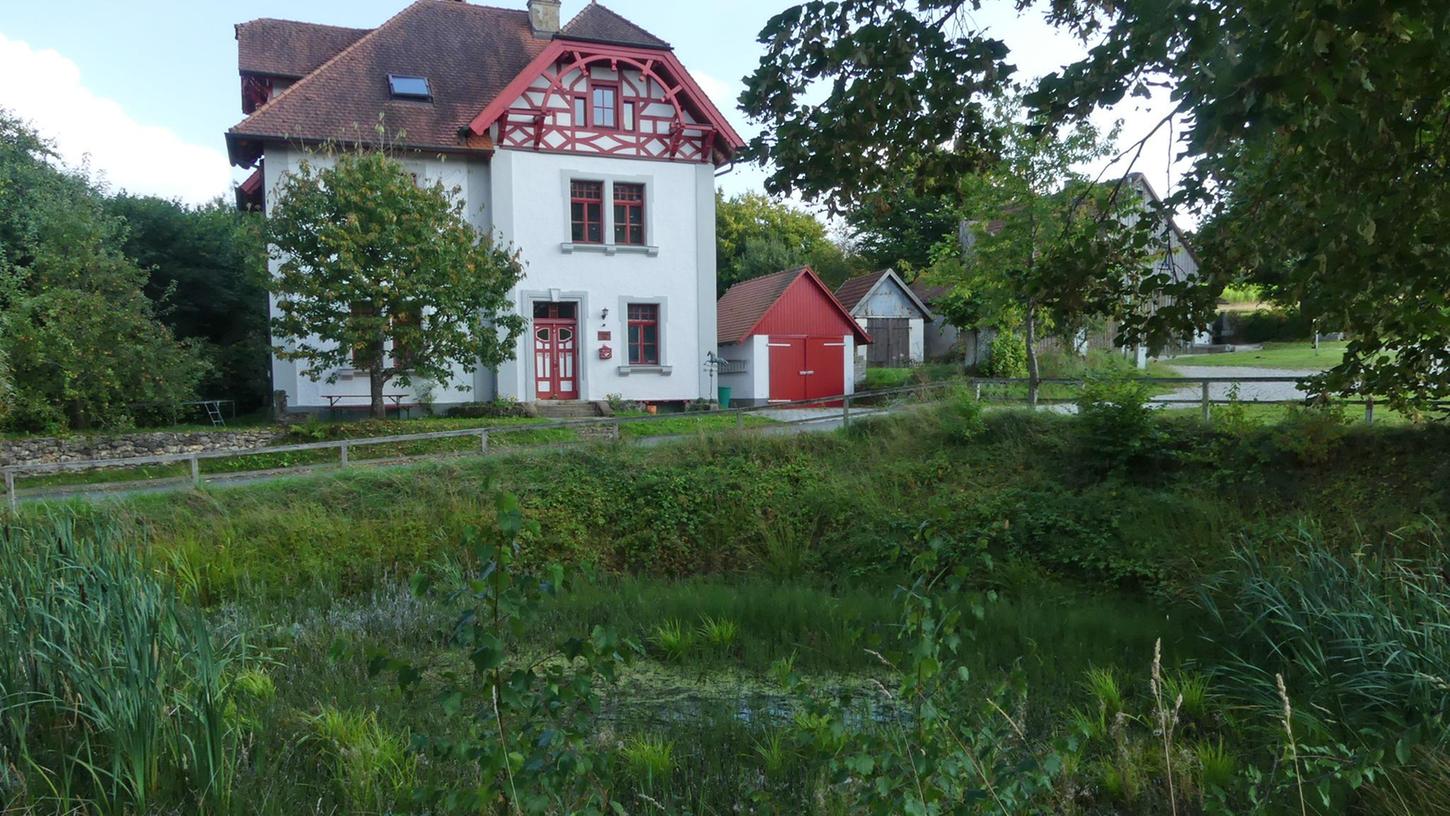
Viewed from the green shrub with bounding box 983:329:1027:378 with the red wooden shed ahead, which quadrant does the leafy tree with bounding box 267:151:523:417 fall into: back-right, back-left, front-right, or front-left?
front-left

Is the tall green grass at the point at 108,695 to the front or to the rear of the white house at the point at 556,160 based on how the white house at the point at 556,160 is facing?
to the front

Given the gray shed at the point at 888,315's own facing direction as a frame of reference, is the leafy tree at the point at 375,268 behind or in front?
in front

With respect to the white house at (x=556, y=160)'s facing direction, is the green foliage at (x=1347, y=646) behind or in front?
in front

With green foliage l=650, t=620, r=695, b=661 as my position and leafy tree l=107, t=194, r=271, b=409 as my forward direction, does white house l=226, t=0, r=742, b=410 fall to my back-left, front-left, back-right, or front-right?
front-right

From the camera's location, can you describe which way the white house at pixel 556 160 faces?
facing the viewer

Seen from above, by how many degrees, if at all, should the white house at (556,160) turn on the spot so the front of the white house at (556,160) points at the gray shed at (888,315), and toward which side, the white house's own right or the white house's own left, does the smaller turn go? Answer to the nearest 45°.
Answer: approximately 135° to the white house's own left

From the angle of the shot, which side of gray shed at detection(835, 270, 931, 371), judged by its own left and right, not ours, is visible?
front

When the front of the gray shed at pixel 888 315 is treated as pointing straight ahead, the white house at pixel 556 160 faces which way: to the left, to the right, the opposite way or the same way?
the same way

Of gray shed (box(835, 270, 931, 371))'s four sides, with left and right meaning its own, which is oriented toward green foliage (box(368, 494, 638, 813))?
front

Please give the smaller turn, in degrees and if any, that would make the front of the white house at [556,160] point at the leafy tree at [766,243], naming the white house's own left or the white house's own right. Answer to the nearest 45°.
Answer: approximately 135° to the white house's own left

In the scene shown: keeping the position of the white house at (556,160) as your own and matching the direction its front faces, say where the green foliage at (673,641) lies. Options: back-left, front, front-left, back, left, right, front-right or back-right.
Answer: front

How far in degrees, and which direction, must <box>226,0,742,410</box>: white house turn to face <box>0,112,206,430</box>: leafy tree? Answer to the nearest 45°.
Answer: approximately 90° to its right

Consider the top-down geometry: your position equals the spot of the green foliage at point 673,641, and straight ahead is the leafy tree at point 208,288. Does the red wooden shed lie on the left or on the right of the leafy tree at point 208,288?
right

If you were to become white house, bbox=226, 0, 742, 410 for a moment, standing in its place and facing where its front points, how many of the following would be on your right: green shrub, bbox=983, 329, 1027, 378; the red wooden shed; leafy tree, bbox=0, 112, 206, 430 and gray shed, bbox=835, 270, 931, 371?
1

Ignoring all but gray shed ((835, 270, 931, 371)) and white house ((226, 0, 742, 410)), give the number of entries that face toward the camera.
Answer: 2

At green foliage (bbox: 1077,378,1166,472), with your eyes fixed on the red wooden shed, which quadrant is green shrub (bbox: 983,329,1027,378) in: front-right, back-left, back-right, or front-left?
front-right

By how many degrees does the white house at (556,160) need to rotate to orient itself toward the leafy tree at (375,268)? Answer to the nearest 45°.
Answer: approximately 45° to its right

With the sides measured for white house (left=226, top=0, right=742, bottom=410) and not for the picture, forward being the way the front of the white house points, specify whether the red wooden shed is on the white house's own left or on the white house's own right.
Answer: on the white house's own left

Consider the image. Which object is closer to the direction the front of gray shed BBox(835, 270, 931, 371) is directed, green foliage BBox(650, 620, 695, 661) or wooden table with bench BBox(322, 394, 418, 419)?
the green foliage
